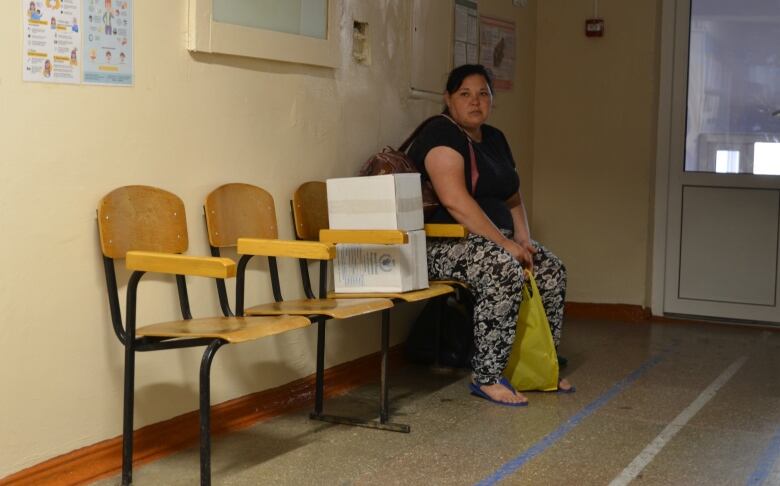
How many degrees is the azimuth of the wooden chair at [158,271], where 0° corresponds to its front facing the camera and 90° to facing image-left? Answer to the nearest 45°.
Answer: approximately 315°

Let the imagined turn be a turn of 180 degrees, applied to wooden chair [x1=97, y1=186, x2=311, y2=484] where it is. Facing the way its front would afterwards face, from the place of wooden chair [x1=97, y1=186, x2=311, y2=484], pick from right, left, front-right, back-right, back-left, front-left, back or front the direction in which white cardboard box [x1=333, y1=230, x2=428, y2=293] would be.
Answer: right

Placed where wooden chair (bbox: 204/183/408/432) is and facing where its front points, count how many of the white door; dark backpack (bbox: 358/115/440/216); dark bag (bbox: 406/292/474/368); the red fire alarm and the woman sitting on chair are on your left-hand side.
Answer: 5

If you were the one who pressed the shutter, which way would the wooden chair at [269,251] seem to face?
facing the viewer and to the right of the viewer

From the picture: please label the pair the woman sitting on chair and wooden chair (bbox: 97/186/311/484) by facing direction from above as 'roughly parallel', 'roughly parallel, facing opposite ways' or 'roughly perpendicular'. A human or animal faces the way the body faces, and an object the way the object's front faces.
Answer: roughly parallel

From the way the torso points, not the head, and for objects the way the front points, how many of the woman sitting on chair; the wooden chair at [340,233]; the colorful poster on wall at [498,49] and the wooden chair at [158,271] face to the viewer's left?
0

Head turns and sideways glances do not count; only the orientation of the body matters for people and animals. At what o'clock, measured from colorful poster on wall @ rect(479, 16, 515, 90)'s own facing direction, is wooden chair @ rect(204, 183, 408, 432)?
The wooden chair is roughly at 2 o'clock from the colorful poster on wall.

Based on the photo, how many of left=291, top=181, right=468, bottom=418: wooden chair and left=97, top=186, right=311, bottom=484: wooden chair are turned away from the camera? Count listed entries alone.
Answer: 0

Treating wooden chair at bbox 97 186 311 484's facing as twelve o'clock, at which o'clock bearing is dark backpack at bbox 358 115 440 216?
The dark backpack is roughly at 9 o'clock from the wooden chair.

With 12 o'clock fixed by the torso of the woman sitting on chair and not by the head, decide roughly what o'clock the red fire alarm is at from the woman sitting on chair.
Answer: The red fire alarm is roughly at 8 o'clock from the woman sitting on chair.

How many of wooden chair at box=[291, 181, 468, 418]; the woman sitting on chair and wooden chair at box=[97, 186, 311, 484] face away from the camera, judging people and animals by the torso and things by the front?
0

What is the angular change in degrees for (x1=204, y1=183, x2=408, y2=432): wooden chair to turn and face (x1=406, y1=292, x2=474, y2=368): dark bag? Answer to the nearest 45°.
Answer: approximately 90° to its left

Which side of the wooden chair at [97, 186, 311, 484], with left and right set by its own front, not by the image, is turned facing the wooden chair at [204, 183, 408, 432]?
left

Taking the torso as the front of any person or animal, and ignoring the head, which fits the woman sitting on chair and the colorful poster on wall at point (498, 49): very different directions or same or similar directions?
same or similar directions

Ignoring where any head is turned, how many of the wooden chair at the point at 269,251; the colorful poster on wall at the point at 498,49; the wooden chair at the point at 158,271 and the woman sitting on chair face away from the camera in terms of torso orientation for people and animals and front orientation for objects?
0

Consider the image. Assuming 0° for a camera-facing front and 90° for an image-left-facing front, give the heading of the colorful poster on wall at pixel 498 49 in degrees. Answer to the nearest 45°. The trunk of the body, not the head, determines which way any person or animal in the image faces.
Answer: approximately 315°

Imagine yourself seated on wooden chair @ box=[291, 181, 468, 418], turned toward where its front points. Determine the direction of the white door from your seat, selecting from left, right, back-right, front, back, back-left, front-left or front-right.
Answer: left
